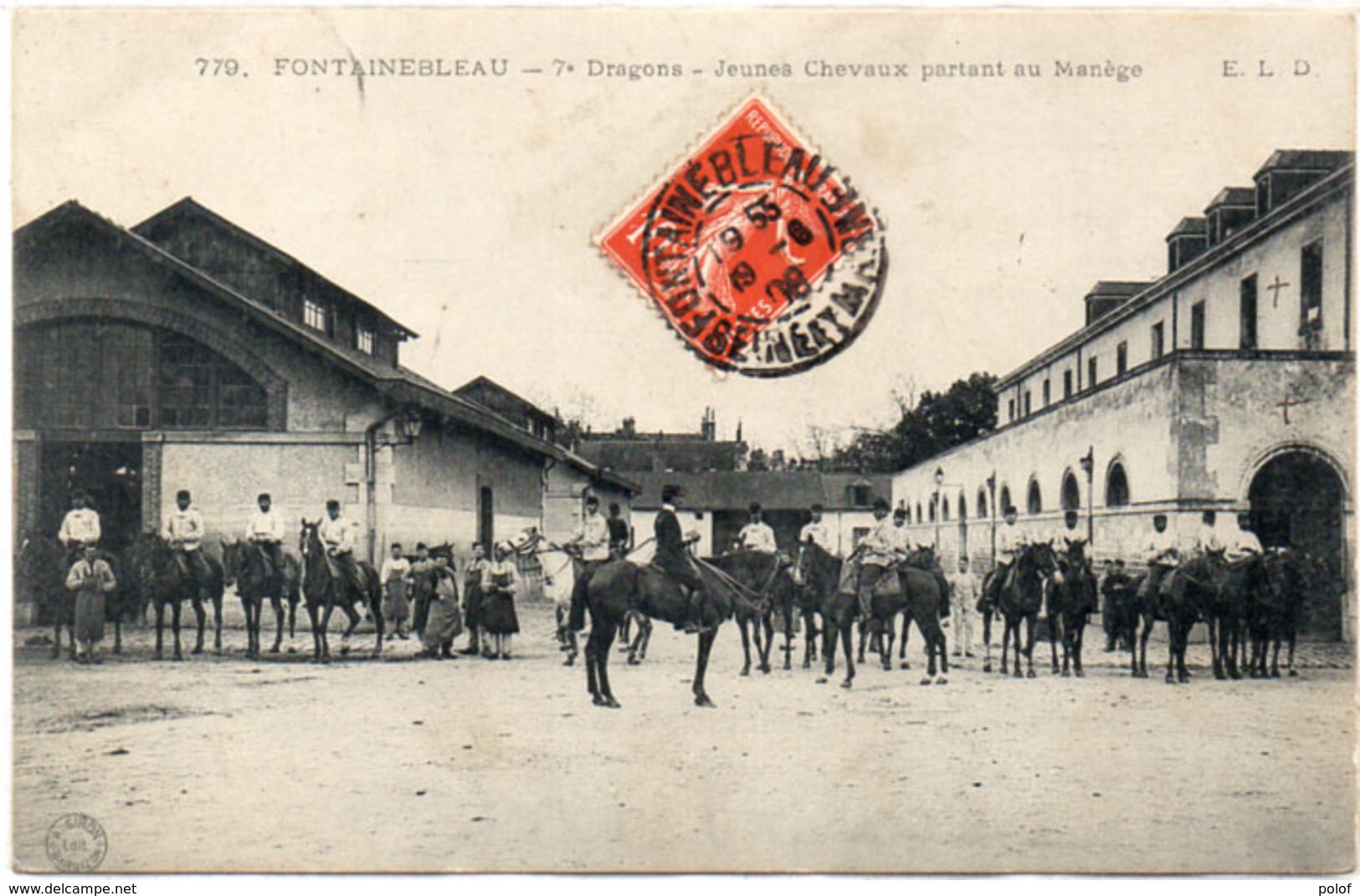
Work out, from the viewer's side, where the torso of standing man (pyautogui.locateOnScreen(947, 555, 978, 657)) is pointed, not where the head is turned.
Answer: toward the camera

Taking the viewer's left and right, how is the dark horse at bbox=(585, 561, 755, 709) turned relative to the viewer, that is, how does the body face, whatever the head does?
facing to the right of the viewer

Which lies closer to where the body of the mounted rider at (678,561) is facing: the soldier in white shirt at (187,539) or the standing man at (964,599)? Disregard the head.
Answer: the standing man

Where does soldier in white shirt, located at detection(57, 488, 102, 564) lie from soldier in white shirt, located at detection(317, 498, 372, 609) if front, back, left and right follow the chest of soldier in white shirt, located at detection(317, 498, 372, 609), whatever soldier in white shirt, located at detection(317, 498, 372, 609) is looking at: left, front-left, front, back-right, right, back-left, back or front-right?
front-right

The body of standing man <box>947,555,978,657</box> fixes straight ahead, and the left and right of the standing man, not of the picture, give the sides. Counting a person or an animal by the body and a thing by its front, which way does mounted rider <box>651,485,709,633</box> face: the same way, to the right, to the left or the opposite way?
to the left

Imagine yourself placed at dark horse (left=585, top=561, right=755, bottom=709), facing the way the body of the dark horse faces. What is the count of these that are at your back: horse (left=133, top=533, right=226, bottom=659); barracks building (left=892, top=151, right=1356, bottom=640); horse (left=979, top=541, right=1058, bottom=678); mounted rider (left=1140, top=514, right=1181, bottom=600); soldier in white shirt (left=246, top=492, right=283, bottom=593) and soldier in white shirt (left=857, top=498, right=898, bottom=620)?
2

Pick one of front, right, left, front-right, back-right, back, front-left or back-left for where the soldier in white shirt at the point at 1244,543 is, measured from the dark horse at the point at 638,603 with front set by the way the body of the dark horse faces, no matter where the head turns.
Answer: front

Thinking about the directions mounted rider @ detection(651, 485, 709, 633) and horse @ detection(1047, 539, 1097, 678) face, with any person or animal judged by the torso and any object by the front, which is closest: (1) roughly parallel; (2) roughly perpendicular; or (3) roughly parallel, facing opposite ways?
roughly perpendicular
